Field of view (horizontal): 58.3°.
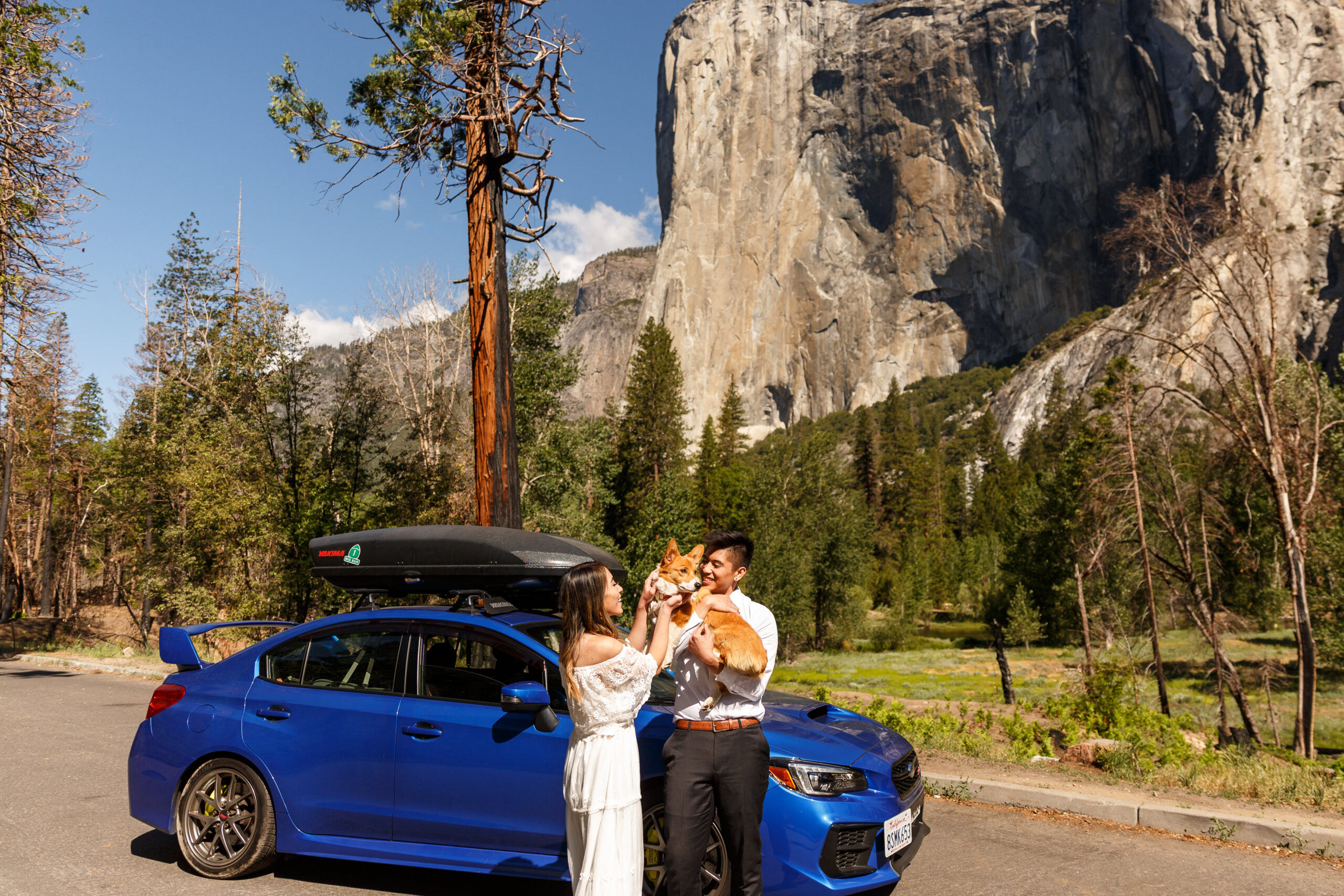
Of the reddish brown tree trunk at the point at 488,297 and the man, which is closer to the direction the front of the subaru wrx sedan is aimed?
the man

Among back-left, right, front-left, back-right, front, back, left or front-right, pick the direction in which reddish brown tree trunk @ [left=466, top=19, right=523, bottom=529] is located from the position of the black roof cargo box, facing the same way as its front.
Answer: left

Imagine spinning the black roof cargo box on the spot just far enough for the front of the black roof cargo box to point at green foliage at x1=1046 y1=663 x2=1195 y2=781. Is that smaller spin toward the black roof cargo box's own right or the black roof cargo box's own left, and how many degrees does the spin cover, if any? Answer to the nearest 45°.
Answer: approximately 45° to the black roof cargo box's own left

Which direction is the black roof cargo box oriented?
to the viewer's right

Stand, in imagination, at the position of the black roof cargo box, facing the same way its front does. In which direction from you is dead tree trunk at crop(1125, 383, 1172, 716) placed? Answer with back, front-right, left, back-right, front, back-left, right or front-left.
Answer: front-left

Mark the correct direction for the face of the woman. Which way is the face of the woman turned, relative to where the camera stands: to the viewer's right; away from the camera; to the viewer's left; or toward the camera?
to the viewer's right

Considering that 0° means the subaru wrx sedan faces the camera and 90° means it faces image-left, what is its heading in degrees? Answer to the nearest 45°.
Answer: approximately 315°

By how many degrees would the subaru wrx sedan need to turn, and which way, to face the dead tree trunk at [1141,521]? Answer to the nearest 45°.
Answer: approximately 90° to its left

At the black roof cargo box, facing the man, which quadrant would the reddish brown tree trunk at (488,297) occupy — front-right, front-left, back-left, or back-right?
back-left

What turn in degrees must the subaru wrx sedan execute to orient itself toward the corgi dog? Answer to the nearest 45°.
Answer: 0° — it already faces it
